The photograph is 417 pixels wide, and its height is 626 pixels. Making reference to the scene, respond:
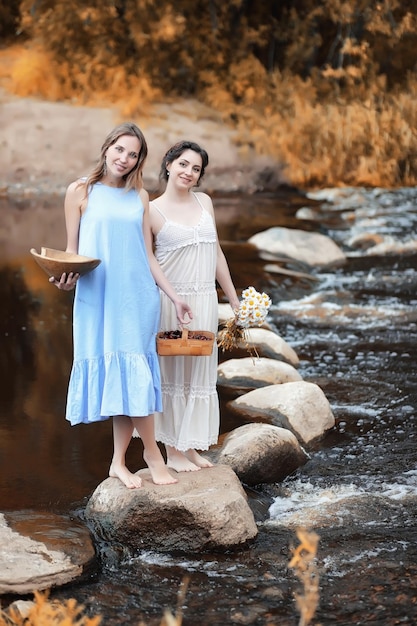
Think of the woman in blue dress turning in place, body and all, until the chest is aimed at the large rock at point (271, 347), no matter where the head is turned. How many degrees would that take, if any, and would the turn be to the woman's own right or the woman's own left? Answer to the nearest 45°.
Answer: approximately 180°

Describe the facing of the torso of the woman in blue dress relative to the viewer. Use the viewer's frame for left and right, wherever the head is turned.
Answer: facing the viewer

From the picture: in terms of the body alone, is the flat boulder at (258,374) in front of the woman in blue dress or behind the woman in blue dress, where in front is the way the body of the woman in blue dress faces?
behind

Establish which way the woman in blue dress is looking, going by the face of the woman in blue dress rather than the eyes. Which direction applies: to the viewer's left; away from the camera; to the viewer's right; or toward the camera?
toward the camera

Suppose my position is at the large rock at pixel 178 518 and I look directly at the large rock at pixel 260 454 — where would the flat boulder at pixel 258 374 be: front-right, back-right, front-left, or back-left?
front-left

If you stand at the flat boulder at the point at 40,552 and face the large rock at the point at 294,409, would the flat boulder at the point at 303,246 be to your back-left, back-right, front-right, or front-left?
front-left

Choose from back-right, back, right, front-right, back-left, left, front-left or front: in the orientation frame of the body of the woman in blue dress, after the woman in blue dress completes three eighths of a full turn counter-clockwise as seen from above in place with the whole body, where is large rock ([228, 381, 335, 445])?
front

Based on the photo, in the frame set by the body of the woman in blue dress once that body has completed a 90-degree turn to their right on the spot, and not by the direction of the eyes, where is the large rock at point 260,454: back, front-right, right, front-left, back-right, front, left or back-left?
back-right

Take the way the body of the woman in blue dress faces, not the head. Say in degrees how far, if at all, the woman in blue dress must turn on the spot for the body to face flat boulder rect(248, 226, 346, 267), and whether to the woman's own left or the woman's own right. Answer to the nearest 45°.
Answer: approximately 180°
